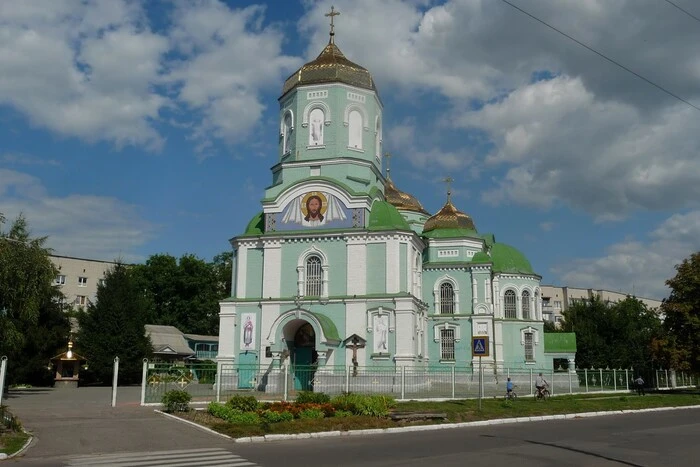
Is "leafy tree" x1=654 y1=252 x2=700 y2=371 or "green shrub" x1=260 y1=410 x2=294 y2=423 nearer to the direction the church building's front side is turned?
the green shrub

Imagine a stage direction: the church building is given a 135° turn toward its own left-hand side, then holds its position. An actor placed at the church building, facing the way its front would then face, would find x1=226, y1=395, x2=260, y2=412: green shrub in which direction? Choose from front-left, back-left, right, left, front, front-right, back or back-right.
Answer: right

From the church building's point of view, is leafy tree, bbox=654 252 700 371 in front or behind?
behind

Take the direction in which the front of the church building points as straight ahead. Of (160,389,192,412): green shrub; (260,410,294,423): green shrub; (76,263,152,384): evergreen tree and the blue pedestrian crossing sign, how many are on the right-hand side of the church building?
1

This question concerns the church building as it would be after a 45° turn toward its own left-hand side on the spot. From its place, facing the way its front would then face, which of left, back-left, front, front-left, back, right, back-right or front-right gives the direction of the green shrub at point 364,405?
front

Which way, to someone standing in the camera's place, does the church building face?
facing the viewer and to the left of the viewer

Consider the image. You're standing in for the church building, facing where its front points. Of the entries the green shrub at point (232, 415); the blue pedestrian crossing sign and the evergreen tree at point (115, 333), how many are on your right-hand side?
1

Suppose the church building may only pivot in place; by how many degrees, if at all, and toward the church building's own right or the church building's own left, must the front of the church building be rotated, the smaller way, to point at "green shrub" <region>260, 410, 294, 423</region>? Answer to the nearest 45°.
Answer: approximately 45° to the church building's own left

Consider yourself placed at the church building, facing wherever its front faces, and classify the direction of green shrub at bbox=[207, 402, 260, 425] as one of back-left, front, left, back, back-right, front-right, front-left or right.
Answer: front-left

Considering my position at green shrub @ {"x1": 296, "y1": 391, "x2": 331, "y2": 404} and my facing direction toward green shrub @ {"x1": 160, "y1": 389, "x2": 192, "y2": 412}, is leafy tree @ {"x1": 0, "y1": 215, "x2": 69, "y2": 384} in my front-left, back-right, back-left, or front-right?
front-right

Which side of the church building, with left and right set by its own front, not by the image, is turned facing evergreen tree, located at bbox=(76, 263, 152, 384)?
right
